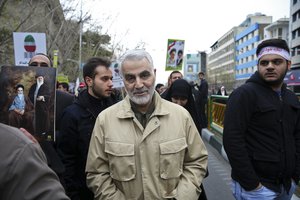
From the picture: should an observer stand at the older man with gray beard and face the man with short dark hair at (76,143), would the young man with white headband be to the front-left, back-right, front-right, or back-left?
back-right

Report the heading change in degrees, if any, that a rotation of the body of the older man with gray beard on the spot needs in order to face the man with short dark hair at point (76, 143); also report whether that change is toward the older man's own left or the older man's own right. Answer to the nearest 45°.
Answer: approximately 135° to the older man's own right

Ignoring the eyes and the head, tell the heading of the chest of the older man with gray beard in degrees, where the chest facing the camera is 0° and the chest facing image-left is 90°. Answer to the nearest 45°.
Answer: approximately 0°

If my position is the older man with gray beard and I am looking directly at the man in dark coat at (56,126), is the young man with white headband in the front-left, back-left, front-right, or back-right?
back-right

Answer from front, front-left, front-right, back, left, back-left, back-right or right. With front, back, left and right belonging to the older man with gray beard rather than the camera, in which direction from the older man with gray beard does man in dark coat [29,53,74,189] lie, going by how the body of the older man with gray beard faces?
back-right

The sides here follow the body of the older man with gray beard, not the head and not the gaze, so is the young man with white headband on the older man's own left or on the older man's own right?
on the older man's own left

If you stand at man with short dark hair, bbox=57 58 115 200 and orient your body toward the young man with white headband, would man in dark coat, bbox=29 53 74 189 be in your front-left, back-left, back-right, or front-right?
back-left
